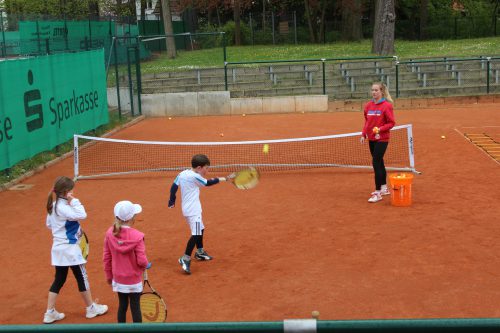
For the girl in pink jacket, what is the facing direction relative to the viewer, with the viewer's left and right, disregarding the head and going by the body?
facing away from the viewer and to the right of the viewer

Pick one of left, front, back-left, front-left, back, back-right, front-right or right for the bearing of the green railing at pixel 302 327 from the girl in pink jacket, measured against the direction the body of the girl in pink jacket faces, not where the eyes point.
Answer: back-right

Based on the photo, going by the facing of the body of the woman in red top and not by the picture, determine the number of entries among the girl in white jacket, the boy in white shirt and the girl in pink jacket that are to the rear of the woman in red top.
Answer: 0

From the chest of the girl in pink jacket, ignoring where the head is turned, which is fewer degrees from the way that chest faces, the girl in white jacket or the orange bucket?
the orange bucket

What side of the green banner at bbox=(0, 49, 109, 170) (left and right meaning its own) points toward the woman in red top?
front

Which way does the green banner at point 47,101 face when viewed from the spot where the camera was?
facing the viewer and to the right of the viewer

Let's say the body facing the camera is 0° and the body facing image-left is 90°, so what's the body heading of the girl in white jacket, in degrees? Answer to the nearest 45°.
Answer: approximately 270°

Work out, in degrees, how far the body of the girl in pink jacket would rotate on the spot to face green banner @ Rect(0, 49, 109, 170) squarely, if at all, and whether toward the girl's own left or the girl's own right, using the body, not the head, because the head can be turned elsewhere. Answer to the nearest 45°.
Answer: approximately 45° to the girl's own left

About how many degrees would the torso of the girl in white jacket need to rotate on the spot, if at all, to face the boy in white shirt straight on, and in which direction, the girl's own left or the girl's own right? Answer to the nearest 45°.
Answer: approximately 45° to the girl's own left

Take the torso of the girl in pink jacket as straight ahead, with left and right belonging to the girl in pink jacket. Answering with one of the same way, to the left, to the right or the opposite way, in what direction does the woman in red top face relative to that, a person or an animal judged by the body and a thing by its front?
the opposite way

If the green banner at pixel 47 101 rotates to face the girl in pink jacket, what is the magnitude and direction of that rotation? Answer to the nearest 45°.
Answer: approximately 45° to its right

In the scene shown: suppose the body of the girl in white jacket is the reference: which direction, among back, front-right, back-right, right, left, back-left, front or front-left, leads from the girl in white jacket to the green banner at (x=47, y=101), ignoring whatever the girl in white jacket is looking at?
left

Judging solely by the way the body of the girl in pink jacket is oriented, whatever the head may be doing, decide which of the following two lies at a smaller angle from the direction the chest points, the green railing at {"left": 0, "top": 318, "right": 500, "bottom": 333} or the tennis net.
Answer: the tennis net

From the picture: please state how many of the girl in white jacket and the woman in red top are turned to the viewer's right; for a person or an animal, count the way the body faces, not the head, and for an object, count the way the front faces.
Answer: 1

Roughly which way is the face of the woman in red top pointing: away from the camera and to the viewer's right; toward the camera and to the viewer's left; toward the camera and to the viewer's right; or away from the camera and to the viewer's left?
toward the camera and to the viewer's left
